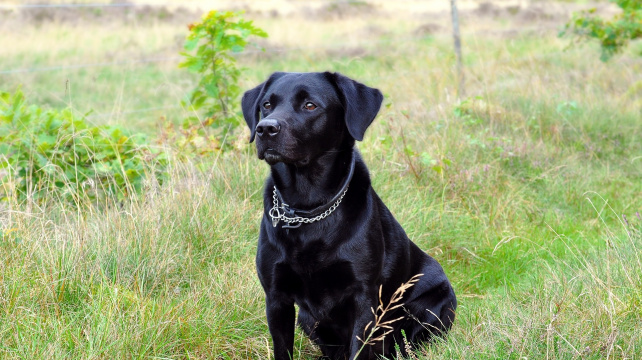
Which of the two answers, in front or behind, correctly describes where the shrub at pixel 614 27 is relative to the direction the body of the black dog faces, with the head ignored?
behind

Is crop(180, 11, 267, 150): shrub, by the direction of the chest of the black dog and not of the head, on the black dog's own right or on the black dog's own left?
on the black dog's own right

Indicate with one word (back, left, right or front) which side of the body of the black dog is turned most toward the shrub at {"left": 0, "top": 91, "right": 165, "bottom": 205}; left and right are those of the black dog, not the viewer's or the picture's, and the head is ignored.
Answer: right

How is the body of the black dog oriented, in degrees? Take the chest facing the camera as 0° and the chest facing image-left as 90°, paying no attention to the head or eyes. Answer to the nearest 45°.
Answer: approximately 45°
